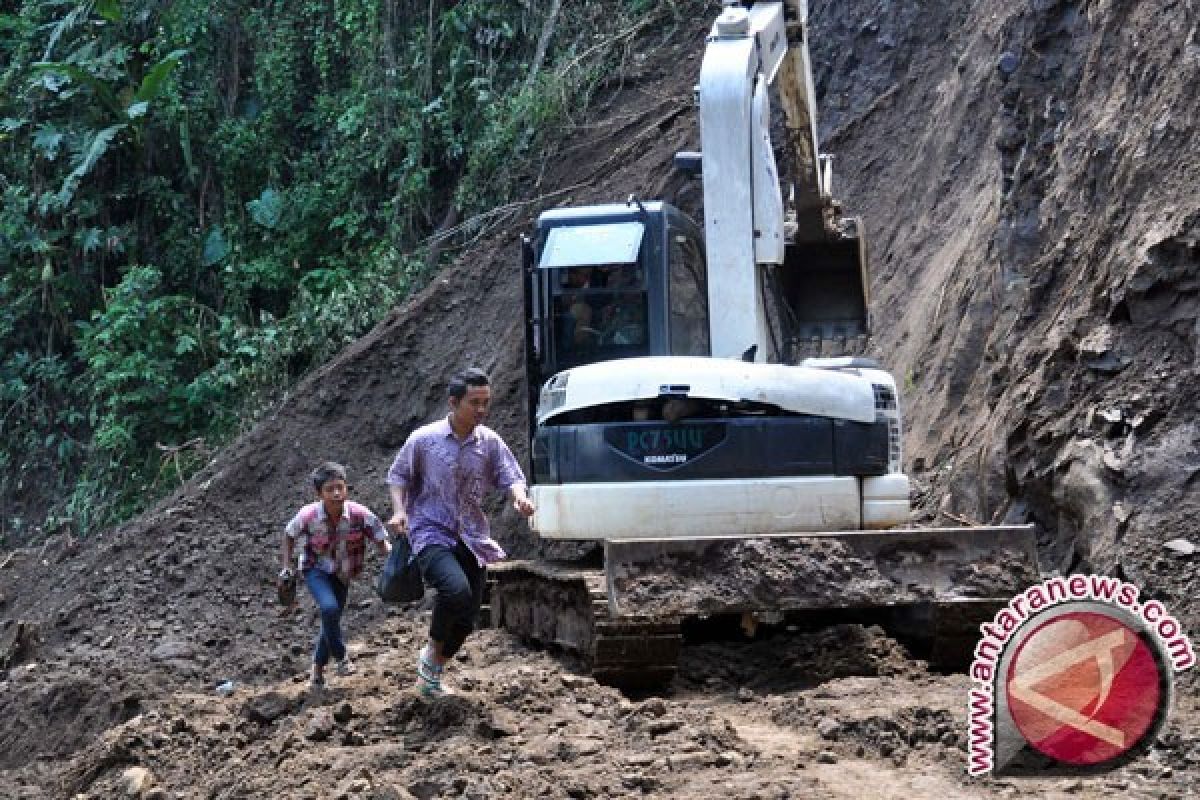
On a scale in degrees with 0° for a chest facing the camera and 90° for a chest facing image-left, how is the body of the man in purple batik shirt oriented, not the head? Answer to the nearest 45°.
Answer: approximately 315°

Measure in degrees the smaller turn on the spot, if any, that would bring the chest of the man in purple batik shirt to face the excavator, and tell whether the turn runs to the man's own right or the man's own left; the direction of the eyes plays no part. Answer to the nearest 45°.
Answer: approximately 90° to the man's own left

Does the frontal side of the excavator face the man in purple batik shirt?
no

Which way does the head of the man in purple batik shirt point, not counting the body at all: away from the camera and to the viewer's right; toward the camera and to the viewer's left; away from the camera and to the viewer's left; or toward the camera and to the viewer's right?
toward the camera and to the viewer's right
